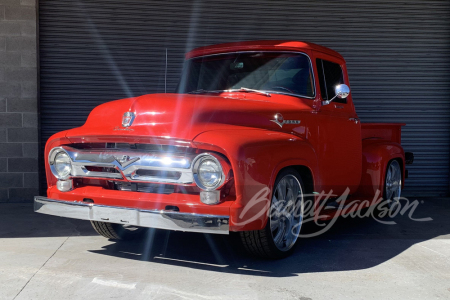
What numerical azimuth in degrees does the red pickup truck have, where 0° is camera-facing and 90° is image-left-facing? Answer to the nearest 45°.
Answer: approximately 45°
